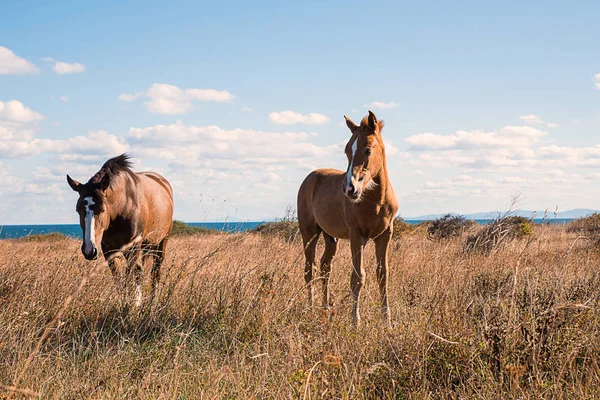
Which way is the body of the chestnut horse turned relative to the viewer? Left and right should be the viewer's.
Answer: facing the viewer and to the right of the viewer

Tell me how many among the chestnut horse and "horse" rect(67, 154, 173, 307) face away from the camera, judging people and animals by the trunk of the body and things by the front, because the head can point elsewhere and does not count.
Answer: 0

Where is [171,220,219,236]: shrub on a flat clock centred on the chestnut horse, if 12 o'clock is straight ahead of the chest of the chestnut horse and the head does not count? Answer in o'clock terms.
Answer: The shrub is roughly at 7 o'clock from the chestnut horse.

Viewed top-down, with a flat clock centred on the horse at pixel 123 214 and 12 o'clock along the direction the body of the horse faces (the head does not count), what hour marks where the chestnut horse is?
The chestnut horse is roughly at 9 o'clock from the horse.

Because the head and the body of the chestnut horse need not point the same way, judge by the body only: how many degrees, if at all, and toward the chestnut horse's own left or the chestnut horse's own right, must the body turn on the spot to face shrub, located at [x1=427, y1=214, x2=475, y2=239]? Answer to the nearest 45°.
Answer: approximately 135° to the chestnut horse's own left

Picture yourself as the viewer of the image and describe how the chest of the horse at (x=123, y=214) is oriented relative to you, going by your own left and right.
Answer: facing the viewer and to the left of the viewer

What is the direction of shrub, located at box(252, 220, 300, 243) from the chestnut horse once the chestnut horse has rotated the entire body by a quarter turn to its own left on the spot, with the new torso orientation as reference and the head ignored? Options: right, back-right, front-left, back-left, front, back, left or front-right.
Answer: front-left

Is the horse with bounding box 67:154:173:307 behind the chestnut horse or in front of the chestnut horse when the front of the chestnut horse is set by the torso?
behind

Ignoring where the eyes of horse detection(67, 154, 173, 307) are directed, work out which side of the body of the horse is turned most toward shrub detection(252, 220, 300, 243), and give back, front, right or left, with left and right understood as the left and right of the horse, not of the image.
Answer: back

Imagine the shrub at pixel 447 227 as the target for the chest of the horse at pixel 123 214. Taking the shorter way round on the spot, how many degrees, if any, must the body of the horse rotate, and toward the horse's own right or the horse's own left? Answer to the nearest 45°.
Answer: approximately 180°
